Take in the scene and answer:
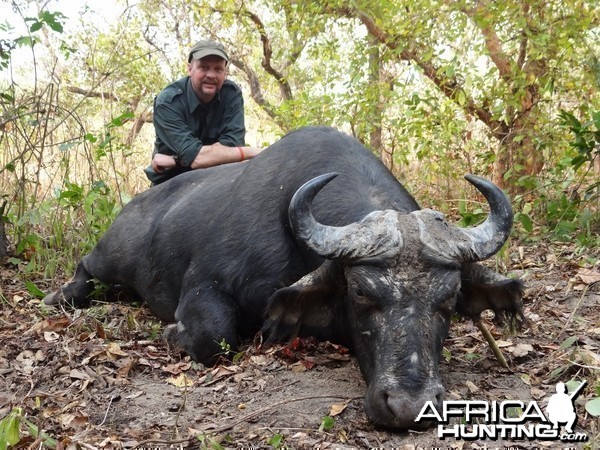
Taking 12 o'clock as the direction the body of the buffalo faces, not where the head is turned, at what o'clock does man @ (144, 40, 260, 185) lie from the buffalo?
The man is roughly at 7 o'clock from the buffalo.

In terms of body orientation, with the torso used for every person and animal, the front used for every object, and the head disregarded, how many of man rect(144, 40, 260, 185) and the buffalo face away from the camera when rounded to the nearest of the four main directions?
0

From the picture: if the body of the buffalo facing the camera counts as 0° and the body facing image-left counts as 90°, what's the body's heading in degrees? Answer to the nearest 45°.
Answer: approximately 315°

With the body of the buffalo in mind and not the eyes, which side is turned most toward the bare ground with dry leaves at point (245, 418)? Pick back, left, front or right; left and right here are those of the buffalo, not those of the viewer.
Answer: right

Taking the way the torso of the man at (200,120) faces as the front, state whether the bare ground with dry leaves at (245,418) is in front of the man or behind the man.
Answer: in front

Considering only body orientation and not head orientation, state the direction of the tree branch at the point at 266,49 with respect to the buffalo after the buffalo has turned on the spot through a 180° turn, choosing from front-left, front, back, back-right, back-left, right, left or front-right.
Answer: front-right

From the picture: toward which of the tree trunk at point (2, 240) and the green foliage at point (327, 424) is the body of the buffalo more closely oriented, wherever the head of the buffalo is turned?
the green foliage

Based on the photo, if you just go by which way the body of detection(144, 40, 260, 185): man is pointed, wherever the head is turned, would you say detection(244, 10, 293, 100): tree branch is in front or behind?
behind

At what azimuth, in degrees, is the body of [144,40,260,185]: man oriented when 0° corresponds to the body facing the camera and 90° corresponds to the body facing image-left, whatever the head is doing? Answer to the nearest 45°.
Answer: approximately 0°
